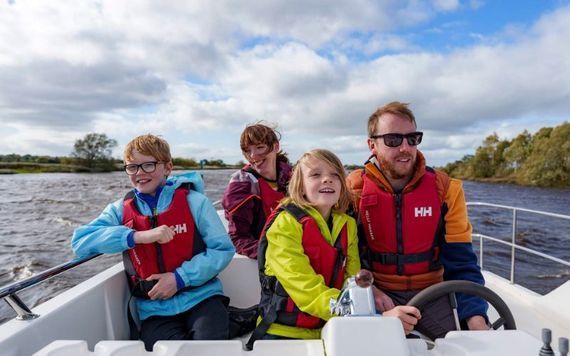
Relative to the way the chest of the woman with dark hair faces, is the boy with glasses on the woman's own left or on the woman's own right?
on the woman's own right

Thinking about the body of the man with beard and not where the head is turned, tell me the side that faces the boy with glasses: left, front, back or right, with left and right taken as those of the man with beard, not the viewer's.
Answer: right

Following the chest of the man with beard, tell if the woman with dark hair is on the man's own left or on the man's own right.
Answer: on the man's own right

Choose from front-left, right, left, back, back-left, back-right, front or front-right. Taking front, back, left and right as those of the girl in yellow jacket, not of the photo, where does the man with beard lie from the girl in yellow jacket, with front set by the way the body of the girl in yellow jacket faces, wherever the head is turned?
left

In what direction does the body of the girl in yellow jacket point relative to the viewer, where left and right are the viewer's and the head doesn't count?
facing the viewer and to the right of the viewer

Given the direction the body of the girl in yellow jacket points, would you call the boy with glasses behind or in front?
behind

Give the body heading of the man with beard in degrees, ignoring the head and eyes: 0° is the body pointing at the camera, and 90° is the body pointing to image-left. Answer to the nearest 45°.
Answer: approximately 0°

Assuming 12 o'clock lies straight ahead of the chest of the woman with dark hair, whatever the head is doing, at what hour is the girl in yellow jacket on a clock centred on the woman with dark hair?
The girl in yellow jacket is roughly at 1 o'clock from the woman with dark hair.
